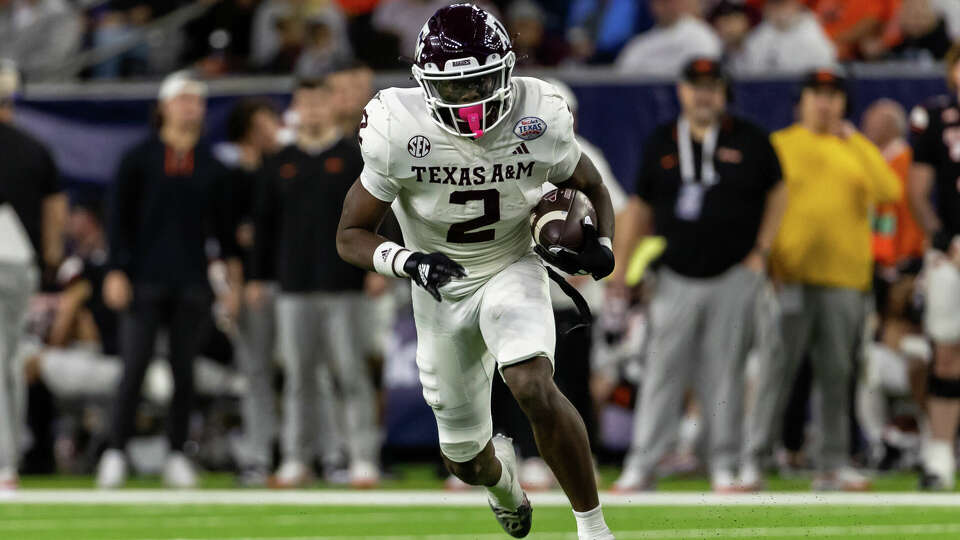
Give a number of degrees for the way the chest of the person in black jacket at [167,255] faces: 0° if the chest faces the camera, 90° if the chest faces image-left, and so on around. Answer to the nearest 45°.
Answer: approximately 0°

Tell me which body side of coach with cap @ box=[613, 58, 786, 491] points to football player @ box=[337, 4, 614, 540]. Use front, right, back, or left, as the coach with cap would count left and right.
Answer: front

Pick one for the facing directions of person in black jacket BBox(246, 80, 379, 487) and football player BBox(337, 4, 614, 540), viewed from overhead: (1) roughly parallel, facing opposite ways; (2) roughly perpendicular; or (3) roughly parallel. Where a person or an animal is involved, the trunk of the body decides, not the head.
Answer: roughly parallel

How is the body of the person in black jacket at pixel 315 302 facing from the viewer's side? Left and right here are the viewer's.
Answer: facing the viewer

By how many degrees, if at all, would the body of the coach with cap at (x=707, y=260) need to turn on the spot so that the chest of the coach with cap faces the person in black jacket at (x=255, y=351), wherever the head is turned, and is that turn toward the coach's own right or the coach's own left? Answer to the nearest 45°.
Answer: approximately 90° to the coach's own right

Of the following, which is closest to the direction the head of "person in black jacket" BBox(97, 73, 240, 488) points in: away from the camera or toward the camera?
toward the camera

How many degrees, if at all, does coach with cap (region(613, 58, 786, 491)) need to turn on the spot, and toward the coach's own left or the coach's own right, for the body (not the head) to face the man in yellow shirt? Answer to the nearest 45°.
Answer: approximately 135° to the coach's own left

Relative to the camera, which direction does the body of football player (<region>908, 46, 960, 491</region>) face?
toward the camera

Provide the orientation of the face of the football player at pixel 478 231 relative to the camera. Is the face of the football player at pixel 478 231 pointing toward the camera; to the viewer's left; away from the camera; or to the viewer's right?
toward the camera

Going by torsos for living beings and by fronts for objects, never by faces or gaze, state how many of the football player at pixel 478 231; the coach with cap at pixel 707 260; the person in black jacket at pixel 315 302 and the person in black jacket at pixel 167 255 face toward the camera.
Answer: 4

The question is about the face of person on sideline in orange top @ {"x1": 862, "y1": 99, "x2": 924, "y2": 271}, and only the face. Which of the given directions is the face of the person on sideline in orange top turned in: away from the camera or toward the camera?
toward the camera

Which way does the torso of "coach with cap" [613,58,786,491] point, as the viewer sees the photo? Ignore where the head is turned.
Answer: toward the camera

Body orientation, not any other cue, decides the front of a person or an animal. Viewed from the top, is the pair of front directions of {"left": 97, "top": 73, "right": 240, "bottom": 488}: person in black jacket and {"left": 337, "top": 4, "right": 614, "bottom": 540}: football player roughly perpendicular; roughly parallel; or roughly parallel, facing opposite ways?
roughly parallel

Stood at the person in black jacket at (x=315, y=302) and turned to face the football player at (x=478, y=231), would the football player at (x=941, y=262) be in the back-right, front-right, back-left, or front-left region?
front-left

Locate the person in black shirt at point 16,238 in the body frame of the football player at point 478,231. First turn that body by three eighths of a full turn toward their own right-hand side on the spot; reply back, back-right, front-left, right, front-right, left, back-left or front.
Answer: front

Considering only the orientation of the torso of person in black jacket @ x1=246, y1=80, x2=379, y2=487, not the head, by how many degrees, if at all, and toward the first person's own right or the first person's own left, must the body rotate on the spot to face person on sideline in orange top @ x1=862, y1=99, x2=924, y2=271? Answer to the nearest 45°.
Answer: approximately 90° to the first person's own left

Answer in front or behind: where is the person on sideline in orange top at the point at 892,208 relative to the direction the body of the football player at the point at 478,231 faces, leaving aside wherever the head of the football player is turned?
behind

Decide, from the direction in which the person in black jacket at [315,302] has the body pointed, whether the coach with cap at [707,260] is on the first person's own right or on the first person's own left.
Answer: on the first person's own left

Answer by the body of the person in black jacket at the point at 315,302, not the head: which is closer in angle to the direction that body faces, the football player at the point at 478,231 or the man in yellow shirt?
the football player
